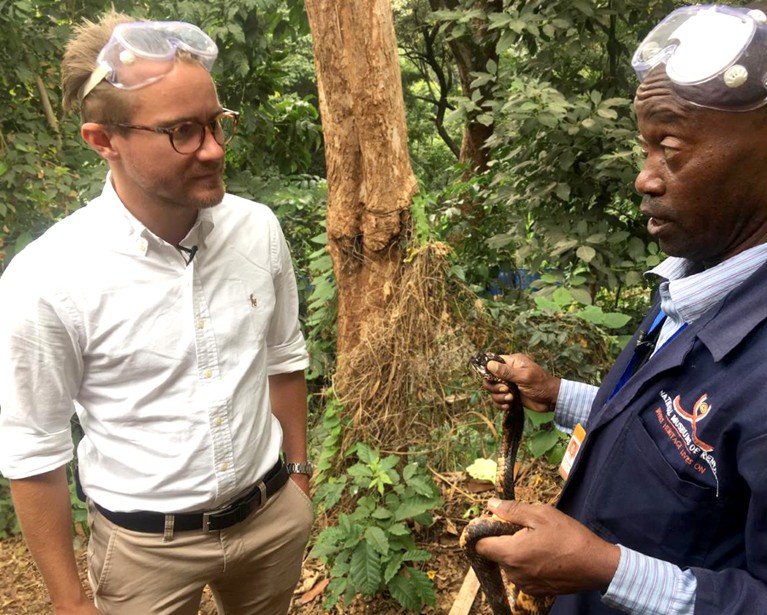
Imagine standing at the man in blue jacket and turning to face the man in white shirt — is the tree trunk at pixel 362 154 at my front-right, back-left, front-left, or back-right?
front-right

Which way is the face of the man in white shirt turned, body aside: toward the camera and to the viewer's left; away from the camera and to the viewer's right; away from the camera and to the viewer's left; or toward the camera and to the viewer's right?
toward the camera and to the viewer's right

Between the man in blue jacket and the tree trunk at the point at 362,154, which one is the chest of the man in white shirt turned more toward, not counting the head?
the man in blue jacket

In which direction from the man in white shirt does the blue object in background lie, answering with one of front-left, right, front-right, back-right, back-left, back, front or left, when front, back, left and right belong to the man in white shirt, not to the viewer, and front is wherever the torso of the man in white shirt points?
left

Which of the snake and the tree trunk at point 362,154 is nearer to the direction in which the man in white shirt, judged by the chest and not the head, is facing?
the snake

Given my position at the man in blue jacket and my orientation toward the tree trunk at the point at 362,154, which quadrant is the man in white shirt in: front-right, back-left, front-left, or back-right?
front-left

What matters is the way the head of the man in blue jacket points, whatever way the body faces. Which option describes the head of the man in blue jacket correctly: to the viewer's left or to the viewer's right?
to the viewer's left

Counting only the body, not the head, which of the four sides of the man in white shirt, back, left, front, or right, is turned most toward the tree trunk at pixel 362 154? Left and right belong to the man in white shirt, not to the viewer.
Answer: left
